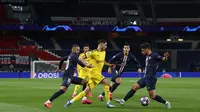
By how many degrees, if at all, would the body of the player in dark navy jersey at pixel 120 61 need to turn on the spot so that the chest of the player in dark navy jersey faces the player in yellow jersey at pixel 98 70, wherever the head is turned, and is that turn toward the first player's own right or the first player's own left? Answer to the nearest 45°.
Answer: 0° — they already face them
